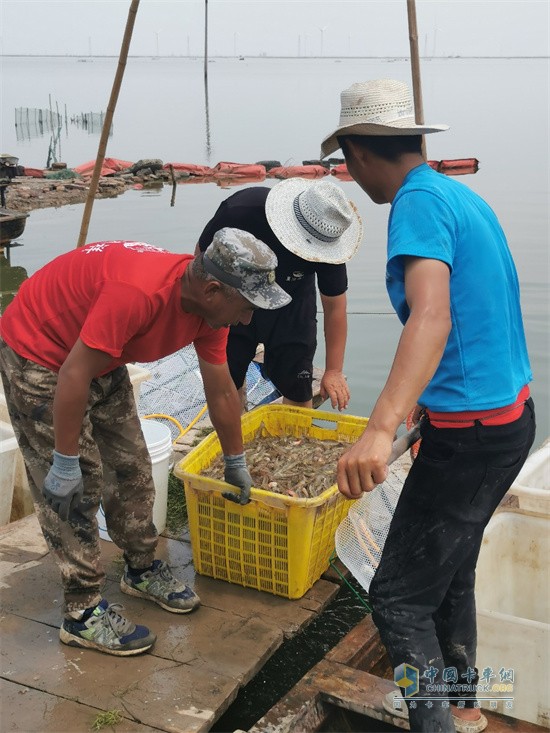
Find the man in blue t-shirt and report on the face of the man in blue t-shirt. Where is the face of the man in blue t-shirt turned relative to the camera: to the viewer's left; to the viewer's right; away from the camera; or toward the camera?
to the viewer's left

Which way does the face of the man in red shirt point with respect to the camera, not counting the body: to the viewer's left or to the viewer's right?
to the viewer's right
